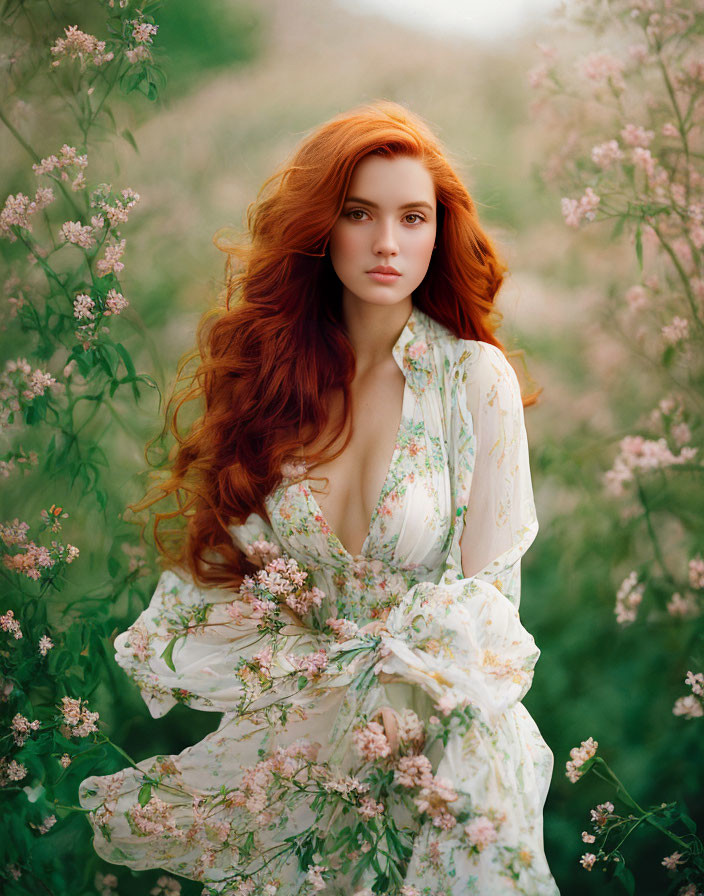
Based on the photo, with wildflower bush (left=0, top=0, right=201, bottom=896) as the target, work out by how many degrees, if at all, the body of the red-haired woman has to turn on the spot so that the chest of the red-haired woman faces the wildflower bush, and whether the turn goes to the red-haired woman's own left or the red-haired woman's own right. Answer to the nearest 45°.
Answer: approximately 135° to the red-haired woman's own right

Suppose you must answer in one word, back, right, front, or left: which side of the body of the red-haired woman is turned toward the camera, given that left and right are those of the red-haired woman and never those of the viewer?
front
